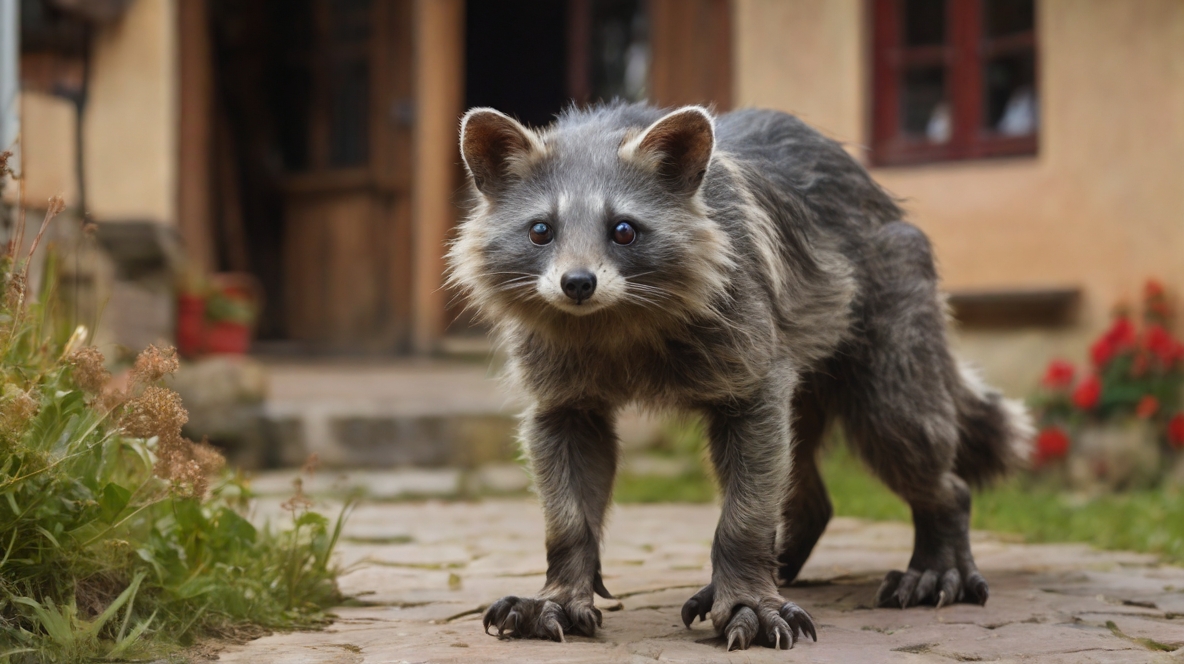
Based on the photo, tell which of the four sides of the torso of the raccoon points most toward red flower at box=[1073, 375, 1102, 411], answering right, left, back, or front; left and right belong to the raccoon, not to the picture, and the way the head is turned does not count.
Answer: back

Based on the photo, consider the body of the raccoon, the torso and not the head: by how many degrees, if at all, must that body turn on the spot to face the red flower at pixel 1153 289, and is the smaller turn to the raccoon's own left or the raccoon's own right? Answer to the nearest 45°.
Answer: approximately 180°

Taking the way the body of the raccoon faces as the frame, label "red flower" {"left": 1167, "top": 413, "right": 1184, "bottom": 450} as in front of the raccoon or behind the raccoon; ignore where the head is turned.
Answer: behind

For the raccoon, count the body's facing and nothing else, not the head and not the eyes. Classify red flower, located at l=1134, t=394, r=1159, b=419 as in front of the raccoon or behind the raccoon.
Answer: behind

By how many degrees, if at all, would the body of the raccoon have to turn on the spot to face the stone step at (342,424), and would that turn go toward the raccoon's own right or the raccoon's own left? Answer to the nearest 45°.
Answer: approximately 90° to the raccoon's own right

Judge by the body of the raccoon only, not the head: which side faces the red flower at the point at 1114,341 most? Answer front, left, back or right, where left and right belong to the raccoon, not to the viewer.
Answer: back

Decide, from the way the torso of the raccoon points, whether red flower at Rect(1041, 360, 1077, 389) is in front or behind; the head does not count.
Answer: behind

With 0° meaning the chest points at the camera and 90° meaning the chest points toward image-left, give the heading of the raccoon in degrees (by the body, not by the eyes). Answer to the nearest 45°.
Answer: approximately 45°
